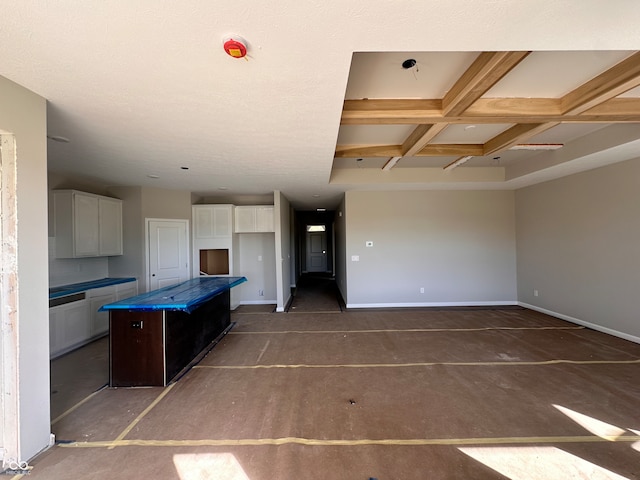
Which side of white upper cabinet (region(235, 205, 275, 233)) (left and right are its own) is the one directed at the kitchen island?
front

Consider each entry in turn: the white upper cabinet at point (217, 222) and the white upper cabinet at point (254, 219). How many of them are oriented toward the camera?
2

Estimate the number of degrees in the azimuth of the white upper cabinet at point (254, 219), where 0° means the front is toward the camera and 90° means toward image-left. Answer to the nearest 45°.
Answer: approximately 0°

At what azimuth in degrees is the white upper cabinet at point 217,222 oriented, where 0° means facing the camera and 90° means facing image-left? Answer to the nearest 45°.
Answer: approximately 0°

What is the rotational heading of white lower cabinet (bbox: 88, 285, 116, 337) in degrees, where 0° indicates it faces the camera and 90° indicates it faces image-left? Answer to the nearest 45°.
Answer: approximately 315°

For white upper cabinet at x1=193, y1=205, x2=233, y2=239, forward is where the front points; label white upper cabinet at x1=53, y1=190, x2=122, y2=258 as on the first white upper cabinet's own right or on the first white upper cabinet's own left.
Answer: on the first white upper cabinet's own right

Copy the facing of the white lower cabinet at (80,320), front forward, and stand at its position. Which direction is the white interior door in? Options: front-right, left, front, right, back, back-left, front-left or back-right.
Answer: left

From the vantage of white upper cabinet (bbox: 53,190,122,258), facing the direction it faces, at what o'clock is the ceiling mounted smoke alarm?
The ceiling mounted smoke alarm is roughly at 1 o'clock from the white upper cabinet.

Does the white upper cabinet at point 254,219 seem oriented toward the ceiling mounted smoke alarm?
yes

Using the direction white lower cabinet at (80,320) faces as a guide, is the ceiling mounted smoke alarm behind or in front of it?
in front
